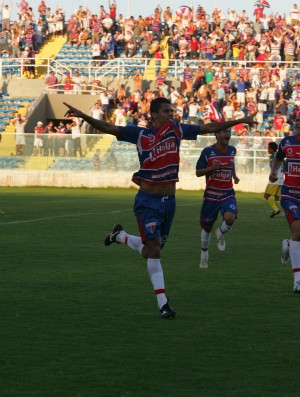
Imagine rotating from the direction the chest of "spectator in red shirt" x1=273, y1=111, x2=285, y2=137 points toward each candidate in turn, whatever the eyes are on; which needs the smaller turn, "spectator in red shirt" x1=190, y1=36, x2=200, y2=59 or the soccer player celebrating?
the soccer player celebrating

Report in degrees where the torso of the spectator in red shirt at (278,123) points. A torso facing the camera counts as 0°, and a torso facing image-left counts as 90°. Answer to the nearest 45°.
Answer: approximately 0°

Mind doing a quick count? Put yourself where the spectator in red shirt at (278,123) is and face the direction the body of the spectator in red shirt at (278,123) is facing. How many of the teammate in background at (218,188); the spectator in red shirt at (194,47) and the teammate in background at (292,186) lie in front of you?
2

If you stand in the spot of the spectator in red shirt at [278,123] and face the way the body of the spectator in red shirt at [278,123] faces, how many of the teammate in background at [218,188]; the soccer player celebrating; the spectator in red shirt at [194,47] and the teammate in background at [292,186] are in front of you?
3

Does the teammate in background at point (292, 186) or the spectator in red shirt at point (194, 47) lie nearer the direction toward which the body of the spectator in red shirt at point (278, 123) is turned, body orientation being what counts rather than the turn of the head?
the teammate in background

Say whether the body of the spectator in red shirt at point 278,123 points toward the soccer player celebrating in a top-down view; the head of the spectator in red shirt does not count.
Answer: yes

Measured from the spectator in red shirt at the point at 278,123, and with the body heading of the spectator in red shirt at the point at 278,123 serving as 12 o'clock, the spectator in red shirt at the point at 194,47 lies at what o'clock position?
the spectator in red shirt at the point at 194,47 is roughly at 5 o'clock from the spectator in red shirt at the point at 278,123.

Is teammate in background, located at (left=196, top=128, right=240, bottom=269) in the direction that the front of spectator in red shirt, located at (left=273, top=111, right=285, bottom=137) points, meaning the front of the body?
yes

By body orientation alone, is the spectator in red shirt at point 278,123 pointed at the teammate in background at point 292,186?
yes
